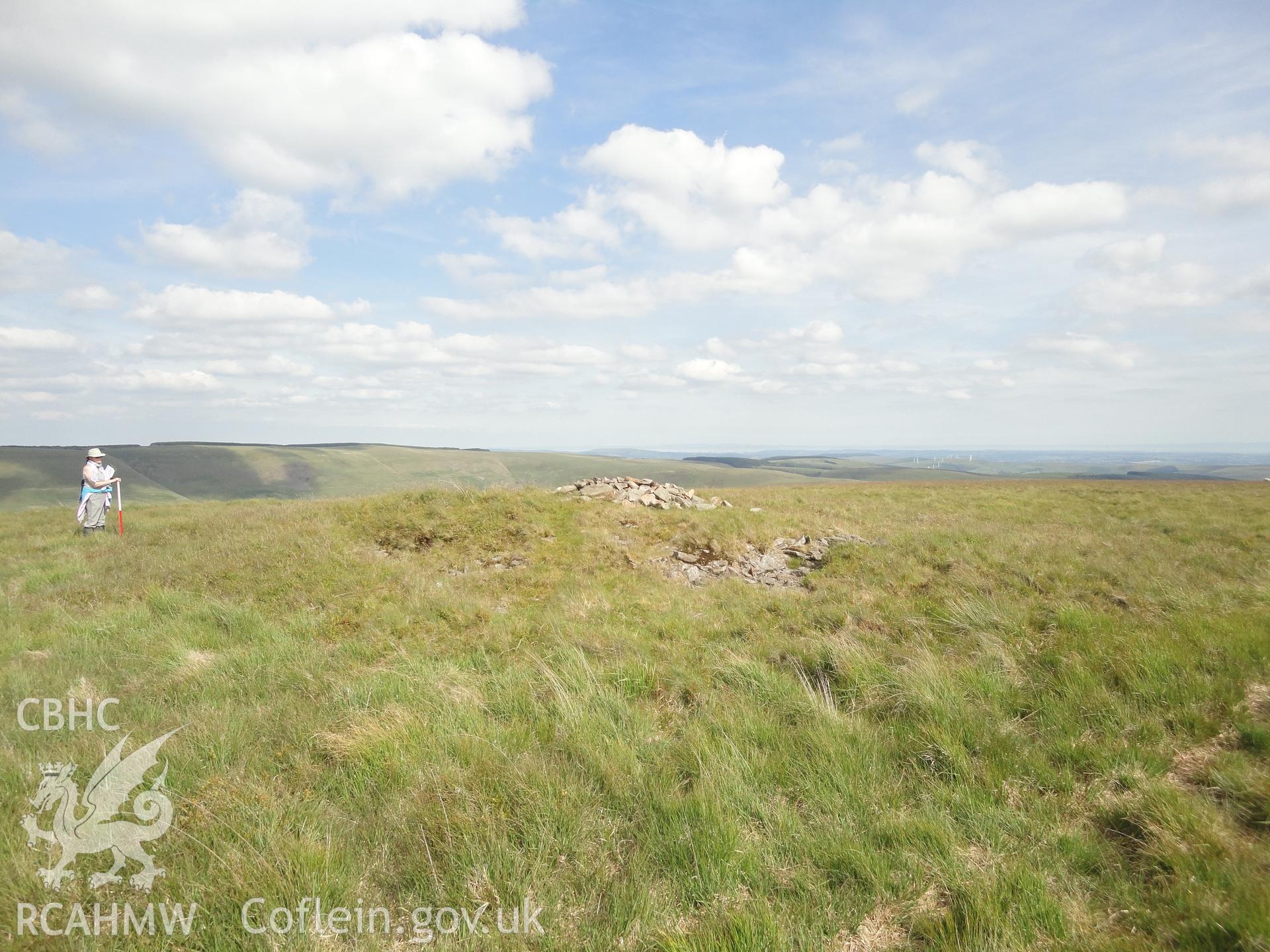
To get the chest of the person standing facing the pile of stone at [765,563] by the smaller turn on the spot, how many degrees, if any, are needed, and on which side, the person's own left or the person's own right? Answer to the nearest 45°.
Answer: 0° — they already face it

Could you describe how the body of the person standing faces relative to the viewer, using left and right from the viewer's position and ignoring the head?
facing the viewer and to the right of the viewer
